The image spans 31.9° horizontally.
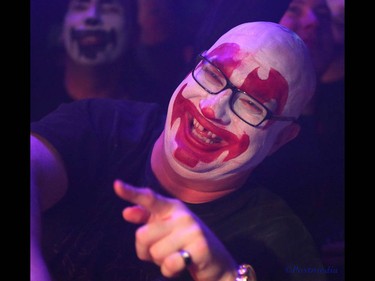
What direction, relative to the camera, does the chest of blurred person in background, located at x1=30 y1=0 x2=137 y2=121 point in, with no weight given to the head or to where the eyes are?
toward the camera

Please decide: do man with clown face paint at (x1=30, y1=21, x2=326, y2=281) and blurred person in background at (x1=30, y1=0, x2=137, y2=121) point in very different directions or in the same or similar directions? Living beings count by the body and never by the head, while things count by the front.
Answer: same or similar directions

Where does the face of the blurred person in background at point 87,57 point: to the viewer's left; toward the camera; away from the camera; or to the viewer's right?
toward the camera

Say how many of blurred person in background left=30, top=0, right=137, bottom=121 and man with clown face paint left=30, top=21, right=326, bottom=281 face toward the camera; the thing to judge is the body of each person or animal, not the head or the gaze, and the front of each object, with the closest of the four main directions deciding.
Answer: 2

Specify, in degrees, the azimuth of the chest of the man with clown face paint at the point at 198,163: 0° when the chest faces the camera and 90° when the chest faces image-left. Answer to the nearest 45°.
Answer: approximately 0°
